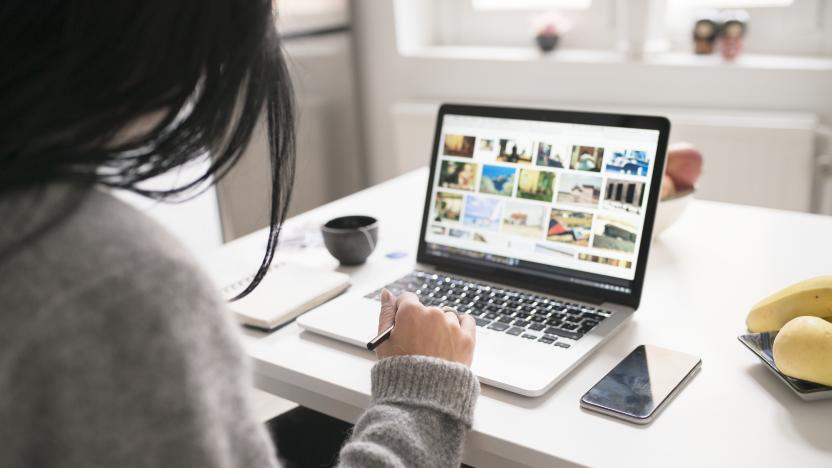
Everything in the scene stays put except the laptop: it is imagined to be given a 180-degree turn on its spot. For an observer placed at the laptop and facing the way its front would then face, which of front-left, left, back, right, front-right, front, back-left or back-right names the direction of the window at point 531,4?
front-left

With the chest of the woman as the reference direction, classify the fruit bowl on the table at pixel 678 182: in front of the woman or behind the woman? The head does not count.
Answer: in front

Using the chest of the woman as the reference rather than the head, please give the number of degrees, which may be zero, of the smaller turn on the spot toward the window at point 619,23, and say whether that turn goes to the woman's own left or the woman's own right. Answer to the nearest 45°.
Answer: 0° — they already face it

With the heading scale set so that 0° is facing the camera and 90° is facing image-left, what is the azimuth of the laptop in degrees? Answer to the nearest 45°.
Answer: approximately 45°

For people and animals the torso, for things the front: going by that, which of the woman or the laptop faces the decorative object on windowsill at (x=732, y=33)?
the woman

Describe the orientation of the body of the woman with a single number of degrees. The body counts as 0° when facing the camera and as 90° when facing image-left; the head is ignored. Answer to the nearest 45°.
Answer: approximately 225°

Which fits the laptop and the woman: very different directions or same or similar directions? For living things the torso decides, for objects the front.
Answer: very different directions

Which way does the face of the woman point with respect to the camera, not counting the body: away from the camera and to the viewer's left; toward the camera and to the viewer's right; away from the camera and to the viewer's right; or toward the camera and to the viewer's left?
away from the camera and to the viewer's right

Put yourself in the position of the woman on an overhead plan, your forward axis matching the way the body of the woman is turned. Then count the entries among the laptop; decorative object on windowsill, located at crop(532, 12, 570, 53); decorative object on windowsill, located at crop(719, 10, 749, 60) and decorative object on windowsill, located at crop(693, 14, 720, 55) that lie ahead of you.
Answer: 4

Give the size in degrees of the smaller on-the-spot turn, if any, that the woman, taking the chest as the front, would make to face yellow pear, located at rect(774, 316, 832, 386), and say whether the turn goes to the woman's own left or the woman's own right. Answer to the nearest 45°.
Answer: approximately 45° to the woman's own right
